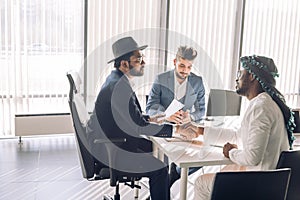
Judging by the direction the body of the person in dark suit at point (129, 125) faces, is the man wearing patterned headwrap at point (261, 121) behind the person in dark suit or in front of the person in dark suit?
in front

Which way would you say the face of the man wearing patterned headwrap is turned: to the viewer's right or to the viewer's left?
to the viewer's left

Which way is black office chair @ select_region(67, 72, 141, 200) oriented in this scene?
to the viewer's right

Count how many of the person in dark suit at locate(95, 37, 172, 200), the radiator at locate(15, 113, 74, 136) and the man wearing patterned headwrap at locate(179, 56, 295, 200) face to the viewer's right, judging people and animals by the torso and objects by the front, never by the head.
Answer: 1

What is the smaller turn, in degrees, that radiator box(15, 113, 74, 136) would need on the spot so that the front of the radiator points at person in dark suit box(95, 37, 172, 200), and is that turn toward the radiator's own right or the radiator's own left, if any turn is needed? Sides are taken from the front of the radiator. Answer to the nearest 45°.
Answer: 0° — it already faces them

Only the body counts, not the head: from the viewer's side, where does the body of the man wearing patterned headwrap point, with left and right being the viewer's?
facing to the left of the viewer

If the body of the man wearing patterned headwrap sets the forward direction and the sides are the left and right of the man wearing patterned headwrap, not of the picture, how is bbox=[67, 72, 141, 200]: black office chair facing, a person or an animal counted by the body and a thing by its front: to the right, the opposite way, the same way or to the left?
the opposite way

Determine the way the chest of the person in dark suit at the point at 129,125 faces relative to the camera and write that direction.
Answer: to the viewer's right

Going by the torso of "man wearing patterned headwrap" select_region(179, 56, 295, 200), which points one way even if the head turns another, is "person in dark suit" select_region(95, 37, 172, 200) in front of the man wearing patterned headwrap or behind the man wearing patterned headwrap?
in front

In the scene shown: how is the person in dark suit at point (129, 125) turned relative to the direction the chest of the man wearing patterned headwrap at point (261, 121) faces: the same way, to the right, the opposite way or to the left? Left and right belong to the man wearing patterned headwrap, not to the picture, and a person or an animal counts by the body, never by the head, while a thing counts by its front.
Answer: the opposite way

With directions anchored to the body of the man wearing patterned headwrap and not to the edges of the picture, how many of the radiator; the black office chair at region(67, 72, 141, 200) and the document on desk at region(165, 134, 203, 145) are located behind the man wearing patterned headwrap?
0

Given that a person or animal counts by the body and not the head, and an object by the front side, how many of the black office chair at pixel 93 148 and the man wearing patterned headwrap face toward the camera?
0

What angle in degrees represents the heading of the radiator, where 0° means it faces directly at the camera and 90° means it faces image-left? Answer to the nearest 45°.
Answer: approximately 0°

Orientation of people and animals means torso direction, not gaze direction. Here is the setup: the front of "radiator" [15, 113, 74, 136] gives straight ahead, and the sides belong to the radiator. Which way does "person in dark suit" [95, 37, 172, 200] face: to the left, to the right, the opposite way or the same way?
to the left

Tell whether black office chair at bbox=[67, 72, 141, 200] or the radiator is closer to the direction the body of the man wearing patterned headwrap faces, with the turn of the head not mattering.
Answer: the black office chair

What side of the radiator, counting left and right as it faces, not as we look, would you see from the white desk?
front
